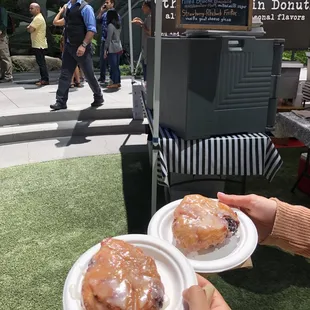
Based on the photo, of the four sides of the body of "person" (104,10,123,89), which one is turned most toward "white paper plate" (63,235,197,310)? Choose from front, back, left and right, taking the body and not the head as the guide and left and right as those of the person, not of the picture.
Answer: left

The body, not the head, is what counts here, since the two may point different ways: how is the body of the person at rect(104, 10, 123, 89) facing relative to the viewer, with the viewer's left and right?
facing to the left of the viewer

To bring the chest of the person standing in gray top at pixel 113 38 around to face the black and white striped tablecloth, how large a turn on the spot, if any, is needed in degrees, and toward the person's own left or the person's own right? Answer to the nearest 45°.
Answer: approximately 90° to the person's own left

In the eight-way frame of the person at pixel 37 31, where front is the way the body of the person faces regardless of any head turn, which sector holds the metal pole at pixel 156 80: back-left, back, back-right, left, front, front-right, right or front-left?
left
